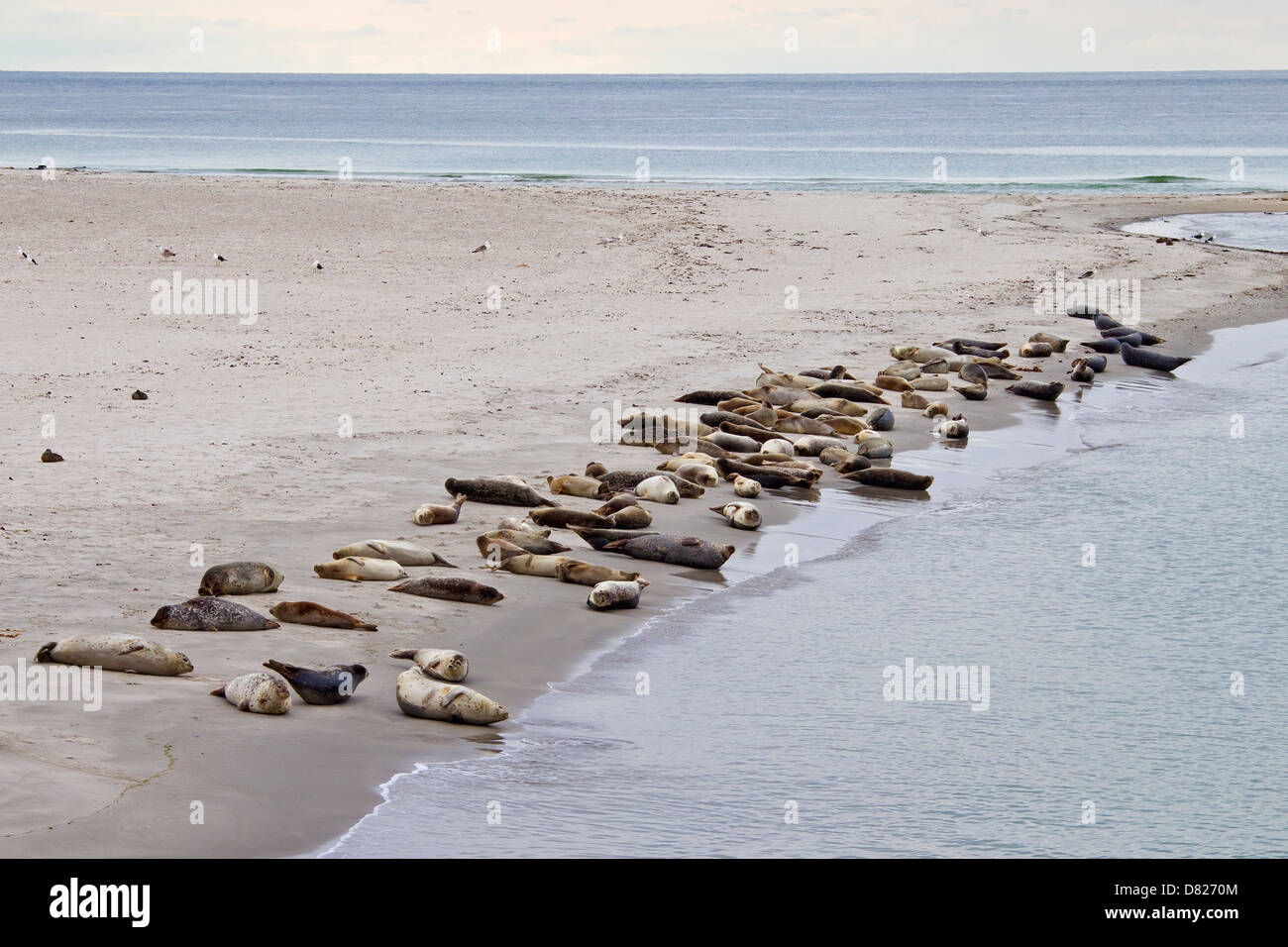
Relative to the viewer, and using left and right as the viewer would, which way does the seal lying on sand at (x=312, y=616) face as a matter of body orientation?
facing to the left of the viewer

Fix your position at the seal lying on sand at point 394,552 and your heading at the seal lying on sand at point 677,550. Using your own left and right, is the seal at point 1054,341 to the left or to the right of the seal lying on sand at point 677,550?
left

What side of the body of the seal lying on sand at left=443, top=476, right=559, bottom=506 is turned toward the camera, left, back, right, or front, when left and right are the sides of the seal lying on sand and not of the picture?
left

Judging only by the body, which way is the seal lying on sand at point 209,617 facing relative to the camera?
to the viewer's left

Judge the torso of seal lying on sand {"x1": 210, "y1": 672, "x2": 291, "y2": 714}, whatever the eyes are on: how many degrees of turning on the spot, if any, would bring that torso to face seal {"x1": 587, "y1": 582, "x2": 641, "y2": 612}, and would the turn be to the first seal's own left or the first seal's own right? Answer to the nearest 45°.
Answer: approximately 90° to the first seal's own left

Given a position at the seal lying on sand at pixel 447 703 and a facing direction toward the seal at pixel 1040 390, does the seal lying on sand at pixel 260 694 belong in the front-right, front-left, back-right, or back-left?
back-left
